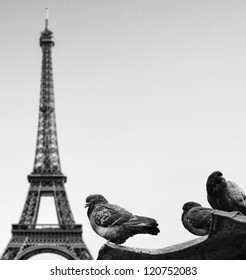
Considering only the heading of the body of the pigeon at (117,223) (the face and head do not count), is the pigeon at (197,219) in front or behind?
behind

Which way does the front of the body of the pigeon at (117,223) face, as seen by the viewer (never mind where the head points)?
to the viewer's left

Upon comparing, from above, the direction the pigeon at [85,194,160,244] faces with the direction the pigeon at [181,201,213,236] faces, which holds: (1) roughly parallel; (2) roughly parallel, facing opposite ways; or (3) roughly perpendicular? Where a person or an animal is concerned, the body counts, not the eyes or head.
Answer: roughly parallel

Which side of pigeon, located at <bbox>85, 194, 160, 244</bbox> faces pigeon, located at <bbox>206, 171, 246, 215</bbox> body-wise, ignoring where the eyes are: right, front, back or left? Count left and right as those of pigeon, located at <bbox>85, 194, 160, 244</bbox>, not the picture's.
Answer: back

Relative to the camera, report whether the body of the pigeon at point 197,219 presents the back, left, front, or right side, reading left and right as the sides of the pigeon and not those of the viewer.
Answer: left

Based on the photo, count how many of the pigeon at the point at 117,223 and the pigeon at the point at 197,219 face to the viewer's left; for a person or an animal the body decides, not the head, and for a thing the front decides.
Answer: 2

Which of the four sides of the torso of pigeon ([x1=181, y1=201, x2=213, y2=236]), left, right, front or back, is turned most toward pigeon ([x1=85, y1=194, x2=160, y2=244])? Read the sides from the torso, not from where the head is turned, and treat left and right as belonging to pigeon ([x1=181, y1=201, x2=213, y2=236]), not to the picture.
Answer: front
